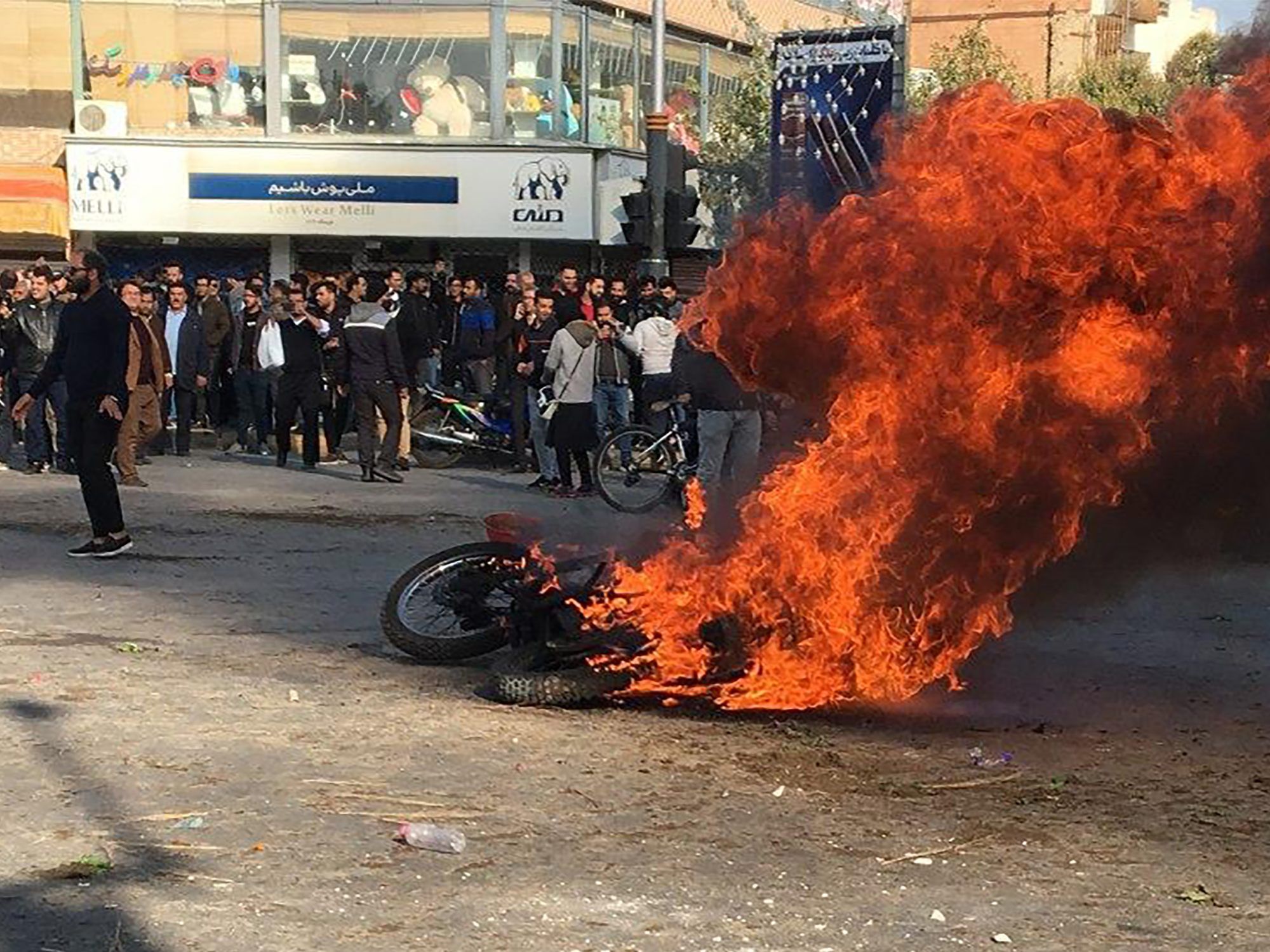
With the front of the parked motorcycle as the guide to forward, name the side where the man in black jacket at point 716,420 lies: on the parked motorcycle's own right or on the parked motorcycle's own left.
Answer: on the parked motorcycle's own right

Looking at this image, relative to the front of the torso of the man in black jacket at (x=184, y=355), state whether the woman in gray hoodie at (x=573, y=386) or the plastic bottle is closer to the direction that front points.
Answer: the plastic bottle

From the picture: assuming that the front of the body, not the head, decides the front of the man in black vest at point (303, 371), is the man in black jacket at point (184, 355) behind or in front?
behind

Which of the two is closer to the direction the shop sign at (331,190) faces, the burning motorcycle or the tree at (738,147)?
the burning motorcycle

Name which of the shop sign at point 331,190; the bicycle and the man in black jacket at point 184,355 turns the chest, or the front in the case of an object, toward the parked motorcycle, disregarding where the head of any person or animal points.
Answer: the shop sign

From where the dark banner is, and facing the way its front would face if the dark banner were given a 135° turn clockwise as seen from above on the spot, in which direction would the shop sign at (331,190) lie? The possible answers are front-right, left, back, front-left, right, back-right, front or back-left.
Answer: front

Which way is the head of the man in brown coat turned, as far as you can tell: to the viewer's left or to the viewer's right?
to the viewer's right

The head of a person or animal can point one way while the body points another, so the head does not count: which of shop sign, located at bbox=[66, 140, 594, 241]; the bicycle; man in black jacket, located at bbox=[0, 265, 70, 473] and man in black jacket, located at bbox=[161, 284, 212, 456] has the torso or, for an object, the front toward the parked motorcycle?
the shop sign
